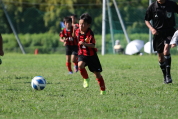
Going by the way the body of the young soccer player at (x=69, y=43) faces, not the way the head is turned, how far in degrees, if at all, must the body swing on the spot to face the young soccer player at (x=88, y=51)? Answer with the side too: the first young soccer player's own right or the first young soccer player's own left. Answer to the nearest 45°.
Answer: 0° — they already face them

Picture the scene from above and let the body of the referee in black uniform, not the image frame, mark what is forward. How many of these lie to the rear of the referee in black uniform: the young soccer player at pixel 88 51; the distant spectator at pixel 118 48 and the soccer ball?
1

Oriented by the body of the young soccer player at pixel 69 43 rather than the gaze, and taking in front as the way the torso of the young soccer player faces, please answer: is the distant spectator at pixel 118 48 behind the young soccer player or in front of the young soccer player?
behind

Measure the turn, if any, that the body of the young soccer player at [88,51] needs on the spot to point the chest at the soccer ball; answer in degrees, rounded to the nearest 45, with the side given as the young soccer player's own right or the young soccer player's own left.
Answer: approximately 45° to the young soccer player's own right

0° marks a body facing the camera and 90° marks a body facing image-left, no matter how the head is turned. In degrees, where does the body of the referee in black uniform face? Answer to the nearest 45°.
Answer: approximately 0°

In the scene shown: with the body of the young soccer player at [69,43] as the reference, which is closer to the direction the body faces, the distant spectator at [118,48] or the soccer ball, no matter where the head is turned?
the soccer ball

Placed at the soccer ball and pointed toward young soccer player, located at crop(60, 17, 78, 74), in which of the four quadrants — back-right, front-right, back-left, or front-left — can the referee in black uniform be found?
front-right

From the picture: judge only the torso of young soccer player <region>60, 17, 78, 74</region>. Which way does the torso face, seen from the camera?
toward the camera

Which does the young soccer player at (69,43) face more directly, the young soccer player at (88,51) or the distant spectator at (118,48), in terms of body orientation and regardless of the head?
the young soccer player

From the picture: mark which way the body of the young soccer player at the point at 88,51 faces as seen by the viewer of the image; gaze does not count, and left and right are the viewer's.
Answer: facing the viewer and to the left of the viewer

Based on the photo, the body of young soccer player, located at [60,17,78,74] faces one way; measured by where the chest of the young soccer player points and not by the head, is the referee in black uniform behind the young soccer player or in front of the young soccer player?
in front

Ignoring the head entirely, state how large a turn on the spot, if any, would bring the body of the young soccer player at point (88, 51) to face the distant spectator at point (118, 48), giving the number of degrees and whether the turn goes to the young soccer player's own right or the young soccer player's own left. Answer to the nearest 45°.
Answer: approximately 135° to the young soccer player's own right
